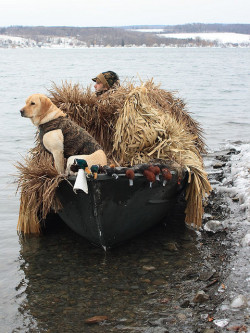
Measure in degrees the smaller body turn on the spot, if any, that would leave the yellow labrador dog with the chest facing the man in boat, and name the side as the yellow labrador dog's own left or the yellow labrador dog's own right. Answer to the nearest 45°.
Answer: approximately 90° to the yellow labrador dog's own right

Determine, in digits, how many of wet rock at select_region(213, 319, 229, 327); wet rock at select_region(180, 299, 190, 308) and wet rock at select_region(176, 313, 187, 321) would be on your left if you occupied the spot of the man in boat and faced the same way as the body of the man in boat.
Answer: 3

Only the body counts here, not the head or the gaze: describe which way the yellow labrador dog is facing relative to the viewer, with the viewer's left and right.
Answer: facing to the left of the viewer

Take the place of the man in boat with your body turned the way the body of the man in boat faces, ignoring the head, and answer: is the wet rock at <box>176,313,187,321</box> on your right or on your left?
on your left

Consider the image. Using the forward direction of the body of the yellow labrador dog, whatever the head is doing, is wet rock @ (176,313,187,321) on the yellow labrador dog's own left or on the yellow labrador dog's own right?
on the yellow labrador dog's own left
